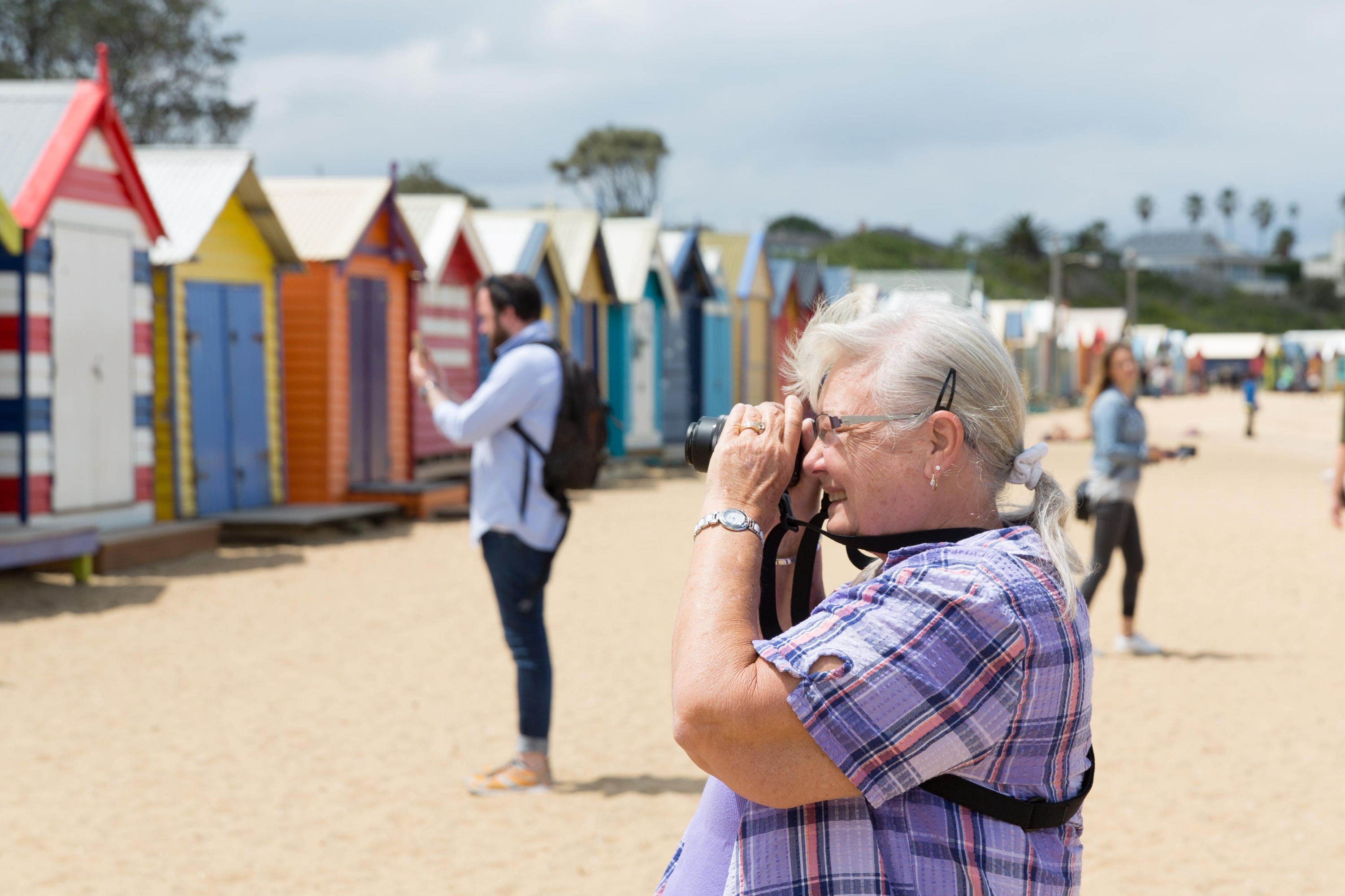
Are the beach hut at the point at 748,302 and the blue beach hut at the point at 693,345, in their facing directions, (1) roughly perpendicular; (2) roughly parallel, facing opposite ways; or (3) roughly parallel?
roughly parallel

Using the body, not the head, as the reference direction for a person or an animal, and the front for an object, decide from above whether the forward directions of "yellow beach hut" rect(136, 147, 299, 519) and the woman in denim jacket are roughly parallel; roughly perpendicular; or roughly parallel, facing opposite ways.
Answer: roughly parallel

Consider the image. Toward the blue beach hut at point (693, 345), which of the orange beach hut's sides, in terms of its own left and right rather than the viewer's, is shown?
left

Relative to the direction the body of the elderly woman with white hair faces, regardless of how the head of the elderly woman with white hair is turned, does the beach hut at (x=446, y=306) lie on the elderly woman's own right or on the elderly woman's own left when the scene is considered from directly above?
on the elderly woman's own right

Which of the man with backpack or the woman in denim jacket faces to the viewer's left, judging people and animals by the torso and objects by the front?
the man with backpack

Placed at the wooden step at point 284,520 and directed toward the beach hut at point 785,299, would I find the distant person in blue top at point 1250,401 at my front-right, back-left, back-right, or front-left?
front-right

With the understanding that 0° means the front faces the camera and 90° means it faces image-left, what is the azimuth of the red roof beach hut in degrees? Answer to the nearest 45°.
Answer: approximately 315°

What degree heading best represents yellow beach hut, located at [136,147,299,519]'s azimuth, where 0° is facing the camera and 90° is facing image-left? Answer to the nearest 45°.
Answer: approximately 315°

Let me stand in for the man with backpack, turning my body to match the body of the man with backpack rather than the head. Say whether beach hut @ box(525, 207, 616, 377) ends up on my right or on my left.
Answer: on my right
